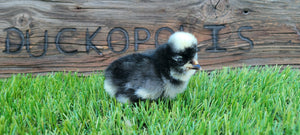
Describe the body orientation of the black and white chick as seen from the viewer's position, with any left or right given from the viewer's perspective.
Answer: facing to the right of the viewer
